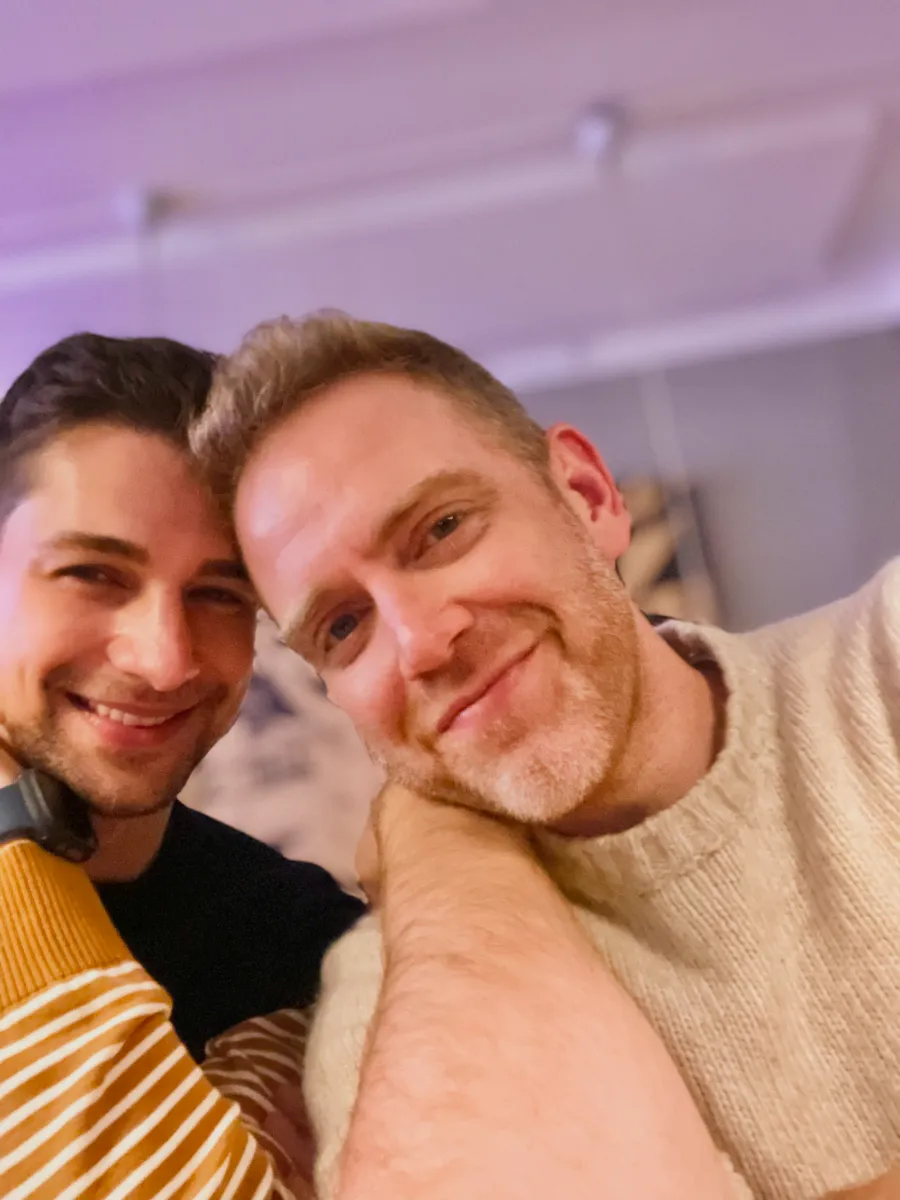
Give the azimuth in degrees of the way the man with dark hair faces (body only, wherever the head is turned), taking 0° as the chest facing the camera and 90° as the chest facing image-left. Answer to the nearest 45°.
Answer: approximately 0°
